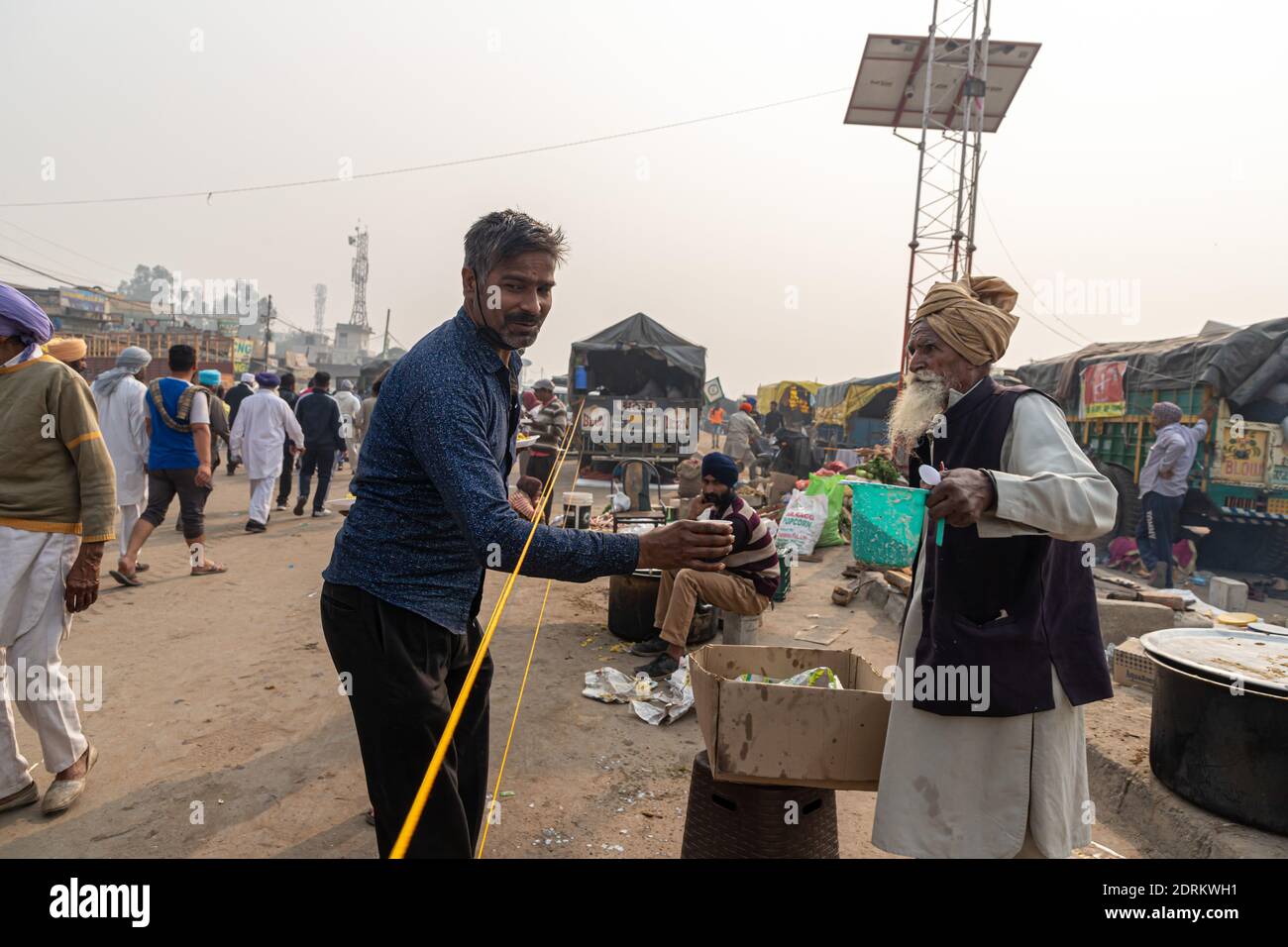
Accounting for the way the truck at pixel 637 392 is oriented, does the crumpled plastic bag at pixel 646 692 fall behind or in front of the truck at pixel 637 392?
behind

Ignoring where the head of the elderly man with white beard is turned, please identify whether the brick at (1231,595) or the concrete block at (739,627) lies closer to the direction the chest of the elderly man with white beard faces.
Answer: the concrete block

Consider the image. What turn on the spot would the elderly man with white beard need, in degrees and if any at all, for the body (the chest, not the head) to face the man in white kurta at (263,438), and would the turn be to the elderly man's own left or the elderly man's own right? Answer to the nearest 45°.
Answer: approximately 45° to the elderly man's own right

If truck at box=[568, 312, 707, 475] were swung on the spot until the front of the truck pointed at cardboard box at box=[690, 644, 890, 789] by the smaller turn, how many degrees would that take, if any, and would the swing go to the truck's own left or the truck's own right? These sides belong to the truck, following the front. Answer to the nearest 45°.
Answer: approximately 180°

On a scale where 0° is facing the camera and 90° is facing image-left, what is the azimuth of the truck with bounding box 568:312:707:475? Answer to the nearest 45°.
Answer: approximately 180°

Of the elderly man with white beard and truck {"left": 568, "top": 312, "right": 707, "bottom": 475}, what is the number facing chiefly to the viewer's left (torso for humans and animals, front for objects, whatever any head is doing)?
1

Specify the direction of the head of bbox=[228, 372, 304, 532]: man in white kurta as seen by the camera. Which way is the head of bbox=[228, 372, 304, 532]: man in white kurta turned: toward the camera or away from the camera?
away from the camera

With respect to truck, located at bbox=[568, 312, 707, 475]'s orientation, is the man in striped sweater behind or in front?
behind

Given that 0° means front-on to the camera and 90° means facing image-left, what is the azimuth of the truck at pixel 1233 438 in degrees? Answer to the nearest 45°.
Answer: approximately 135°

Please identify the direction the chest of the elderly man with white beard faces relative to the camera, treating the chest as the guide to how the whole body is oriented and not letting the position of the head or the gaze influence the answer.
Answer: to the viewer's left

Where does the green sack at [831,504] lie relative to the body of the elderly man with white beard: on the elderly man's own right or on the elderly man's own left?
on the elderly man's own right
